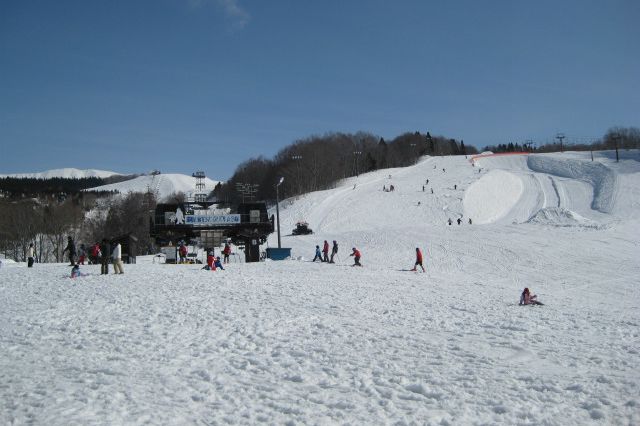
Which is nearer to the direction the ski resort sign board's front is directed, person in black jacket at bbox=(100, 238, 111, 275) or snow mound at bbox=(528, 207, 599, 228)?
the person in black jacket

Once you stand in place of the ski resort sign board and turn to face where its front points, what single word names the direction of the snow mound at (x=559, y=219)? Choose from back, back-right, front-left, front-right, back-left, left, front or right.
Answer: left

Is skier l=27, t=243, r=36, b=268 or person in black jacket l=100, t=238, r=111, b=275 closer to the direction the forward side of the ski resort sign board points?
the person in black jacket

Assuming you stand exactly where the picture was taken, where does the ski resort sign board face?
facing the viewer

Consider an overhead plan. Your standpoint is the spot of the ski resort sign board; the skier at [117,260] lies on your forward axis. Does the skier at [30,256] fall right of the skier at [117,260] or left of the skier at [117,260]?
right

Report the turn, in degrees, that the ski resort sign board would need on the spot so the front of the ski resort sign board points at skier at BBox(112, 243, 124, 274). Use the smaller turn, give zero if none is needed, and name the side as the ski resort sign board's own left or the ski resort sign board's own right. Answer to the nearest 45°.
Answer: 0° — it already faces them

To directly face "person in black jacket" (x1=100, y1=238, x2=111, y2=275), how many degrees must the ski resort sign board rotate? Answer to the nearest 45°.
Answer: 0° — it already faces them

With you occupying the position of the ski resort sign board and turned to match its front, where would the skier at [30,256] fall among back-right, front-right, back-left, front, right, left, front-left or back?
front-right
